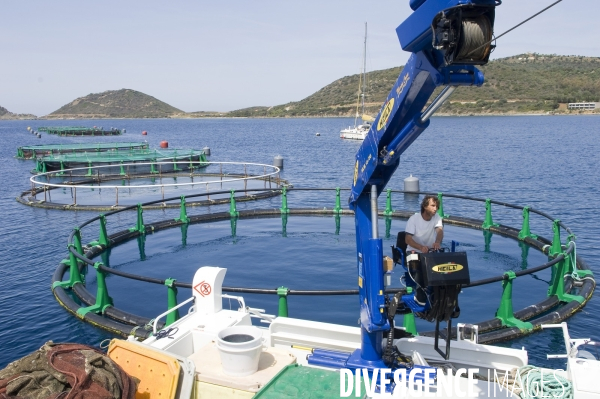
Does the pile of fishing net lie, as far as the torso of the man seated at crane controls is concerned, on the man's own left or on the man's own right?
on the man's own right

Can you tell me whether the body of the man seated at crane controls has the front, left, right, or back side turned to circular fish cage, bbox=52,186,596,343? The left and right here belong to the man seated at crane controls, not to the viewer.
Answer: back

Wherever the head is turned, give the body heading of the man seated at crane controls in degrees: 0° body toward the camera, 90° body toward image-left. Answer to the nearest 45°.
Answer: approximately 315°

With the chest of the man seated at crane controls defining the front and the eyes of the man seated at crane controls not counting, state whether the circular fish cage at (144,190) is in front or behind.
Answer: behind

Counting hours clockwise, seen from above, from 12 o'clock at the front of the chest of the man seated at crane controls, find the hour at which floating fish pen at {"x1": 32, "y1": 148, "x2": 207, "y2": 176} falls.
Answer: The floating fish pen is roughly at 6 o'clock from the man seated at crane controls.
